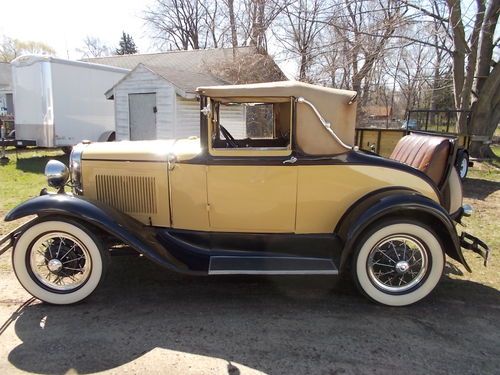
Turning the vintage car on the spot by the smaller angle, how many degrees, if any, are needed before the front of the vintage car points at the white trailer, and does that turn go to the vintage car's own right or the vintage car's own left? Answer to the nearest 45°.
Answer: approximately 45° to the vintage car's own right

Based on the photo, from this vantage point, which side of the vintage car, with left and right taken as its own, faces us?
left

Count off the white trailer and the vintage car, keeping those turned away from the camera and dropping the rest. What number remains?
0

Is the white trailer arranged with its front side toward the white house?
no

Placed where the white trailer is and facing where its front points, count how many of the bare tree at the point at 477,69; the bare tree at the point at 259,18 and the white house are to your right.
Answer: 0

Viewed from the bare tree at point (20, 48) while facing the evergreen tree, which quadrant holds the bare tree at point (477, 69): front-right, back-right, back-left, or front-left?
front-right

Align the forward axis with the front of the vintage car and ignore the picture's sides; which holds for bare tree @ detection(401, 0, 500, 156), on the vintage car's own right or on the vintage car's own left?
on the vintage car's own right

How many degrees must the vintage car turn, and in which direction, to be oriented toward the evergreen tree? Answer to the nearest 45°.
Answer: approximately 90° to its right

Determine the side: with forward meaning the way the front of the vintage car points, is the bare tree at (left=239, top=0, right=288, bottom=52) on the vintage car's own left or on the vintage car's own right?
on the vintage car's own right

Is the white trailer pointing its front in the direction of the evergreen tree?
no
